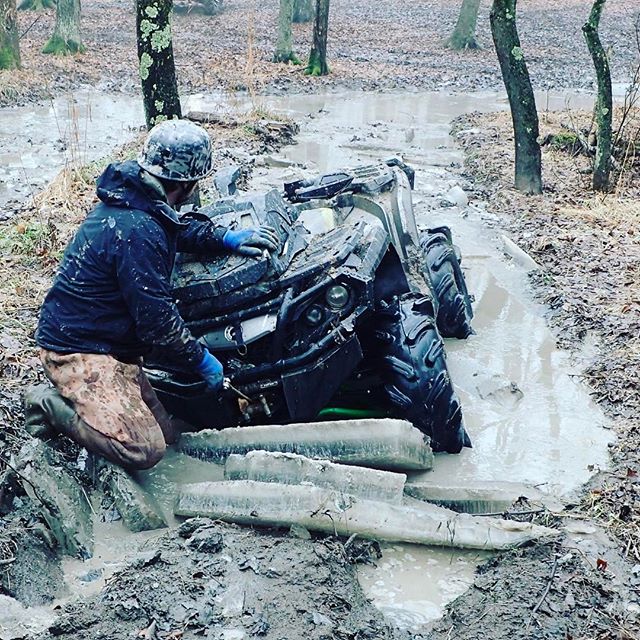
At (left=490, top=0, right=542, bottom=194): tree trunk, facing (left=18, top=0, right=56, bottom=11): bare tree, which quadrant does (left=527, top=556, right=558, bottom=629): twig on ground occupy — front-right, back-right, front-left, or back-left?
back-left

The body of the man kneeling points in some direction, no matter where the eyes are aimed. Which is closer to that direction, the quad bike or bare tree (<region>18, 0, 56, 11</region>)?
the quad bike

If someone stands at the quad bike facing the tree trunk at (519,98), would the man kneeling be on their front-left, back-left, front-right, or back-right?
back-left

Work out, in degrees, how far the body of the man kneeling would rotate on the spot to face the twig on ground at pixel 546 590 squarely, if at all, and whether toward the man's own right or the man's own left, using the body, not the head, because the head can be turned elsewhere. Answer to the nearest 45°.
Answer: approximately 45° to the man's own right

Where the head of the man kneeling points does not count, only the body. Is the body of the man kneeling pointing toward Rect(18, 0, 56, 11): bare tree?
no

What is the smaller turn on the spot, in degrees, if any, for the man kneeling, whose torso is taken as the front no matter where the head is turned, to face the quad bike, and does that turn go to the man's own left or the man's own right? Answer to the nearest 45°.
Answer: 0° — they already face it

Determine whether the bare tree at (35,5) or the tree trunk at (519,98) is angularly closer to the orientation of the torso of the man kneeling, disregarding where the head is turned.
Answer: the tree trunk

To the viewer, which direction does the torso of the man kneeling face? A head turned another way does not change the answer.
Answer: to the viewer's right

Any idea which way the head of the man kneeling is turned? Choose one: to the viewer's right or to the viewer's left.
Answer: to the viewer's right
